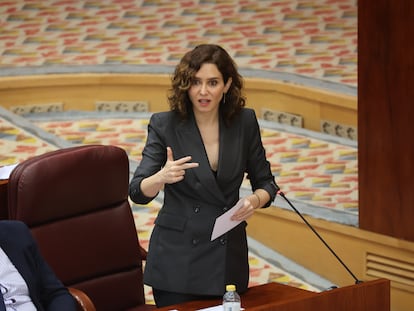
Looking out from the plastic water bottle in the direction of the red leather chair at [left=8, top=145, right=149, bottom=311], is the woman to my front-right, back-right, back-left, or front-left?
front-right

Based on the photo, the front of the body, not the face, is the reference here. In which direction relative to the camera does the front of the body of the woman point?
toward the camera

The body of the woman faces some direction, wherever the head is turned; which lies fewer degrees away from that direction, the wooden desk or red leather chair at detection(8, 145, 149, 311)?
the wooden desk

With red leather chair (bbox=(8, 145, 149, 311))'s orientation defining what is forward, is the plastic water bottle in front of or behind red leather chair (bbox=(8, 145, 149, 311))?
in front

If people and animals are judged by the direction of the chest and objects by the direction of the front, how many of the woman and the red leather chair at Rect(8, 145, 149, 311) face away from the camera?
0

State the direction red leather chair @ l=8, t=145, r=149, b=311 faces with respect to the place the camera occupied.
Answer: facing the viewer and to the right of the viewer

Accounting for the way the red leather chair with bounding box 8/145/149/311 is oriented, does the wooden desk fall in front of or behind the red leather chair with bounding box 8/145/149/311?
in front

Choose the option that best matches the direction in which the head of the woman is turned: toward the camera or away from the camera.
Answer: toward the camera
